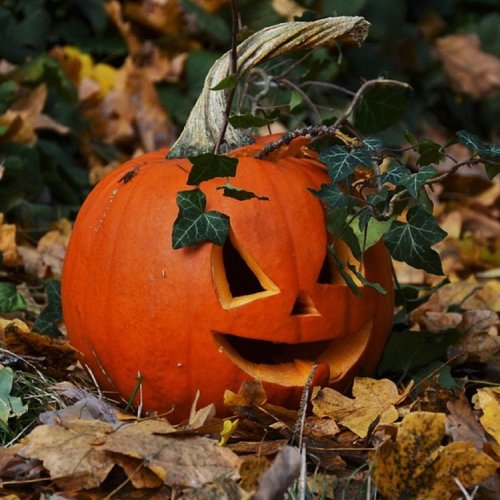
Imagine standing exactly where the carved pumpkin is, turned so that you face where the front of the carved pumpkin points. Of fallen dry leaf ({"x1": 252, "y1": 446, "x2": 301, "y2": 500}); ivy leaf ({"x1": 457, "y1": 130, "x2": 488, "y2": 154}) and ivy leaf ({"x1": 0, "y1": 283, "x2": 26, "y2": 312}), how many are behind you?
1

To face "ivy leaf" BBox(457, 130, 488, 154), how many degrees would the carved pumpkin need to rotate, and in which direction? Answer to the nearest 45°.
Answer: approximately 45° to its left

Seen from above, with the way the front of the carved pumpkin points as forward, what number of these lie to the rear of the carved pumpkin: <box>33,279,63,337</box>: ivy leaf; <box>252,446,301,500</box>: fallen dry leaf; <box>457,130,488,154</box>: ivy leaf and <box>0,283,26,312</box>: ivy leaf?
2

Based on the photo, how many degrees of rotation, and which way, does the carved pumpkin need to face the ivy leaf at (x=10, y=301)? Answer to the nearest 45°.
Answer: approximately 180°

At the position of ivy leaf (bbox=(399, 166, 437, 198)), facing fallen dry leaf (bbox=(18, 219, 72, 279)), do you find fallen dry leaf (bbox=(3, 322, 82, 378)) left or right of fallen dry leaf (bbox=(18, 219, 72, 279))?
left

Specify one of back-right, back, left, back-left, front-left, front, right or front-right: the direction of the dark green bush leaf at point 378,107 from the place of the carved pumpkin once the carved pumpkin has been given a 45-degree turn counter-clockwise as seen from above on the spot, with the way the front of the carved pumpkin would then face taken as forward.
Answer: front-left

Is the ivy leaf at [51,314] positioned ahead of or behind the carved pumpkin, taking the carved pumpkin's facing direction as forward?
behind
